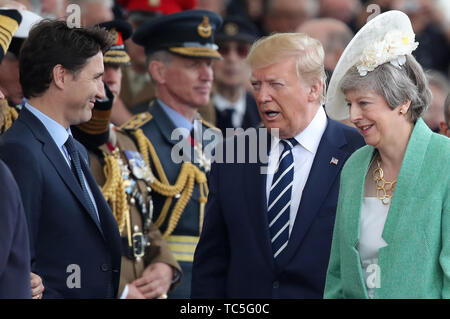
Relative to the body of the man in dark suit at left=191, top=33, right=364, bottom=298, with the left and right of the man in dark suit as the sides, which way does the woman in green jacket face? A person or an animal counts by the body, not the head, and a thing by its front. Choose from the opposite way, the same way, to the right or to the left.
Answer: the same way

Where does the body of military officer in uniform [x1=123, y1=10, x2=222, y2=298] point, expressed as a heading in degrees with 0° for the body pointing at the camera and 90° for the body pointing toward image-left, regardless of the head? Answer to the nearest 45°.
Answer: approximately 315°

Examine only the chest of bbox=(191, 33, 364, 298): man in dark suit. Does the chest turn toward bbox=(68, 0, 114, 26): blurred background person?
no

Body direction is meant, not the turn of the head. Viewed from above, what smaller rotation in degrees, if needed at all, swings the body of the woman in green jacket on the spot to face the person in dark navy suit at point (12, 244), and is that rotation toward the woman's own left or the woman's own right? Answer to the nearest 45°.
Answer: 0° — they already face them

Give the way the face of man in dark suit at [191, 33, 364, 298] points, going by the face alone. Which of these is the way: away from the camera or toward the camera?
toward the camera

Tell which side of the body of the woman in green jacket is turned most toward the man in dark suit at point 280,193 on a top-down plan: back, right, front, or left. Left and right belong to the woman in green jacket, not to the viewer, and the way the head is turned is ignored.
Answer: right

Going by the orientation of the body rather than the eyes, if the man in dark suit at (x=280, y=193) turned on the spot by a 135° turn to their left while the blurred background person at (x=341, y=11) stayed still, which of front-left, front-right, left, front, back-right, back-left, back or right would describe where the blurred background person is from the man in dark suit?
left

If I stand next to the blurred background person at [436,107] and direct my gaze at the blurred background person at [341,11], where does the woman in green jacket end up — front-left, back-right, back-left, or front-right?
back-left

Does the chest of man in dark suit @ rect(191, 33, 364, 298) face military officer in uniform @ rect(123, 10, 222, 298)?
no

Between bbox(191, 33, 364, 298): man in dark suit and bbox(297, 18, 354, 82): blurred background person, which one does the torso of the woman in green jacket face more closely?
the man in dark suit

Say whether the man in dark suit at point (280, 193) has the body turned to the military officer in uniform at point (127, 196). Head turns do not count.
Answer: no

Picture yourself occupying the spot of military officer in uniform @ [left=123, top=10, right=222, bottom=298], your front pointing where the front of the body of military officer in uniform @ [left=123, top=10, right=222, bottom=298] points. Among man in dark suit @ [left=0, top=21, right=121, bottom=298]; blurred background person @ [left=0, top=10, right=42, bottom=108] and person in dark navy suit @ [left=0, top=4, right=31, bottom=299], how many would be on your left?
0

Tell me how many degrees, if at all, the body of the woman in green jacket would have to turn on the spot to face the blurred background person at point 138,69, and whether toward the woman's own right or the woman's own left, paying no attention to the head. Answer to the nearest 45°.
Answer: approximately 90° to the woman's own right

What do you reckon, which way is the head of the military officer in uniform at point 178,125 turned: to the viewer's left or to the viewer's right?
to the viewer's right

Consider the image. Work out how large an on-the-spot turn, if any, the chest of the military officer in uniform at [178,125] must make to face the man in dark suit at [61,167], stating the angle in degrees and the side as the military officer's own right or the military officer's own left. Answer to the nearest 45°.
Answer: approximately 45° to the military officer's own right

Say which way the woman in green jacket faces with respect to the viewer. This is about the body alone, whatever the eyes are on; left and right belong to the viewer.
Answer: facing the viewer and to the left of the viewer

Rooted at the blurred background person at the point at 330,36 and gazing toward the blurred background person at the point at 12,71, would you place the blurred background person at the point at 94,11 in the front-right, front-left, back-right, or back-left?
front-right

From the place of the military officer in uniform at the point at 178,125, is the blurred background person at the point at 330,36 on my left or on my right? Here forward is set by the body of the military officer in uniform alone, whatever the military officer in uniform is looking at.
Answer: on my left
